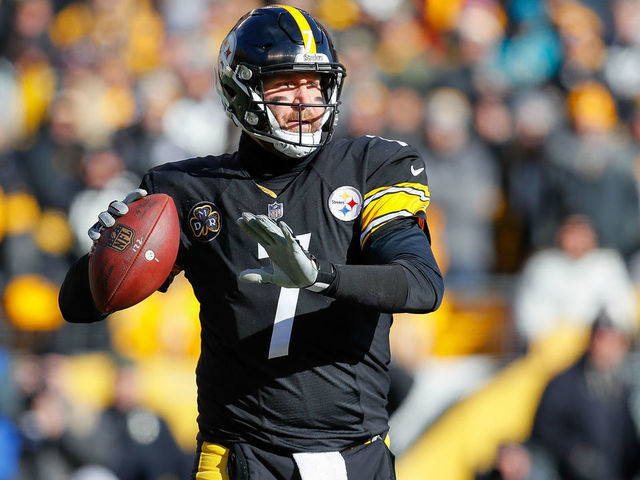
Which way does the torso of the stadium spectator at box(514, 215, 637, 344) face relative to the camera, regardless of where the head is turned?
toward the camera

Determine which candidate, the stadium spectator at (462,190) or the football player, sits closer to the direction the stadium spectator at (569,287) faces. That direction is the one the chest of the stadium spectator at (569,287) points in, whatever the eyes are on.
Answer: the football player

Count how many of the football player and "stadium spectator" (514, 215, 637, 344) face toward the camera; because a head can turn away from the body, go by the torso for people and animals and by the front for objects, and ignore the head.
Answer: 2

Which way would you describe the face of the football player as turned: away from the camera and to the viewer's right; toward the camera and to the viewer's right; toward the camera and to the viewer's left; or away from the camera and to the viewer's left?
toward the camera and to the viewer's right

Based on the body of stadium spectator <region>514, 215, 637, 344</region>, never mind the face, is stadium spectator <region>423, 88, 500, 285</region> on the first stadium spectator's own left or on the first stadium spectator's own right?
on the first stadium spectator's own right

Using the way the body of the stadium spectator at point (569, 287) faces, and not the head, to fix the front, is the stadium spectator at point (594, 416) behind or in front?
in front

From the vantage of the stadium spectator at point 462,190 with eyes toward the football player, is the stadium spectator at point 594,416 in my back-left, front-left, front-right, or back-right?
front-left

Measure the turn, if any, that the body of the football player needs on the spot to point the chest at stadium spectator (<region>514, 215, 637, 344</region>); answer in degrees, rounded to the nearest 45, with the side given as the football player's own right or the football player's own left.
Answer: approximately 135° to the football player's own left

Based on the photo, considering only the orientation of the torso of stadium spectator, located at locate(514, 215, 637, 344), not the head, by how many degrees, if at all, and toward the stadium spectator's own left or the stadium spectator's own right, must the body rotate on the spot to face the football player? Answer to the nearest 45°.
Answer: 0° — they already face them

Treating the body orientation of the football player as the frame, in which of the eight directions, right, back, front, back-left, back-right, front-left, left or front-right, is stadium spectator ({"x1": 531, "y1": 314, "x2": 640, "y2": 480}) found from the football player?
back-left

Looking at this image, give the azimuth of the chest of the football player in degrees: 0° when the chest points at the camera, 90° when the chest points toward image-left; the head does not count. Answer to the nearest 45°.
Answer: approximately 0°

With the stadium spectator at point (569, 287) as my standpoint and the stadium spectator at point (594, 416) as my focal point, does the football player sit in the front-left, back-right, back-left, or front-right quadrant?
front-right

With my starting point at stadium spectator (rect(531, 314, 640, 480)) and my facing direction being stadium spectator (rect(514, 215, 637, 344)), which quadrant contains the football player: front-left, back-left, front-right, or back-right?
back-left
